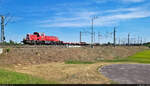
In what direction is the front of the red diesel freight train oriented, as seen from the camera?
facing the viewer and to the left of the viewer
